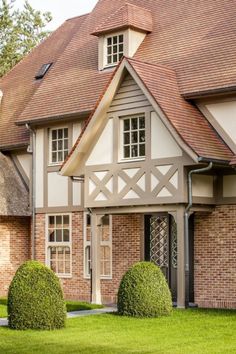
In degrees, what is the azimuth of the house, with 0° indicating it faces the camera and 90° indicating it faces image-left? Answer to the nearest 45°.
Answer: approximately 45°

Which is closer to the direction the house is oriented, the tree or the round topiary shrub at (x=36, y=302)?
the round topiary shrub

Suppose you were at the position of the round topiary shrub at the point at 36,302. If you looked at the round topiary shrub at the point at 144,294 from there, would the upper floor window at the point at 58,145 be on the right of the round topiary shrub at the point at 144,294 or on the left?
left

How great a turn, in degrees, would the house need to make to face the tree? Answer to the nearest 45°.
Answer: approximately 135° to its right

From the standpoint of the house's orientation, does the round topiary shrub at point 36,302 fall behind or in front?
in front
